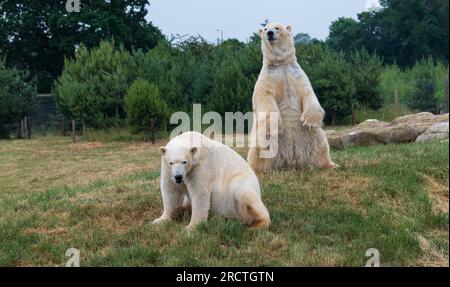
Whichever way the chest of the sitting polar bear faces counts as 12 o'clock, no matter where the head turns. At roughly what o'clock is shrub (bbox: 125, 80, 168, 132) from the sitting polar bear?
The shrub is roughly at 4 o'clock from the sitting polar bear.

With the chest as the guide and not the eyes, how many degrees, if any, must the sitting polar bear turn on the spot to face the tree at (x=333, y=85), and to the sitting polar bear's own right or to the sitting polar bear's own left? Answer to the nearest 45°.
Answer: approximately 135° to the sitting polar bear's own right

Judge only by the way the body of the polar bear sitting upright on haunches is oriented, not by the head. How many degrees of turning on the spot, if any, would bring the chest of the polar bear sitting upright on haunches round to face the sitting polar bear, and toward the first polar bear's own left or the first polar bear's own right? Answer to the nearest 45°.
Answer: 0° — it already faces it

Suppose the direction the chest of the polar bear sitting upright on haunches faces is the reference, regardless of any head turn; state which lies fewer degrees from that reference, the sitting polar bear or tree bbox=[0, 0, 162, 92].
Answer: the sitting polar bear

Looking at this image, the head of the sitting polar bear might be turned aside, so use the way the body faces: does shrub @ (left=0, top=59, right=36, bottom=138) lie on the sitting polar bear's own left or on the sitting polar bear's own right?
on the sitting polar bear's own right

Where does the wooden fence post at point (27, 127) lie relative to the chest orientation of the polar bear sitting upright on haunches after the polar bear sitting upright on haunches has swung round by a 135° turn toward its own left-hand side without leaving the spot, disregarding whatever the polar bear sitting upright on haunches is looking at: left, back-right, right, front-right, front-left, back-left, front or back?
left

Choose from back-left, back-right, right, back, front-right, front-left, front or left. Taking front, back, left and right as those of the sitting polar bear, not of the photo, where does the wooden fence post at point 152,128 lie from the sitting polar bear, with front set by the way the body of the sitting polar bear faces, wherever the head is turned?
back-right

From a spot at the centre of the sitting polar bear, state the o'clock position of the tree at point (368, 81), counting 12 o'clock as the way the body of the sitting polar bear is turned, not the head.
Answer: The tree is roughly at 5 o'clock from the sitting polar bear.

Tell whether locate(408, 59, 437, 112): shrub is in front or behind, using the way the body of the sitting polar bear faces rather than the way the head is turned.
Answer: behind

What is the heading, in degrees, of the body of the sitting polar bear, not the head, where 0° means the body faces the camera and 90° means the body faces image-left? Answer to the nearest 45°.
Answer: approximately 45°

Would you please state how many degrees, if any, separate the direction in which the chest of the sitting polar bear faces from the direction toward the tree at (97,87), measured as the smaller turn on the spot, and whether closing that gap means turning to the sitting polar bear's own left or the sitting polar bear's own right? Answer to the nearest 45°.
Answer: approximately 135° to the sitting polar bear's own right

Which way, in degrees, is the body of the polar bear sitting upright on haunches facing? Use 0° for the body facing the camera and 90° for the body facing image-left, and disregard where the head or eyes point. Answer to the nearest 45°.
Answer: approximately 0°
